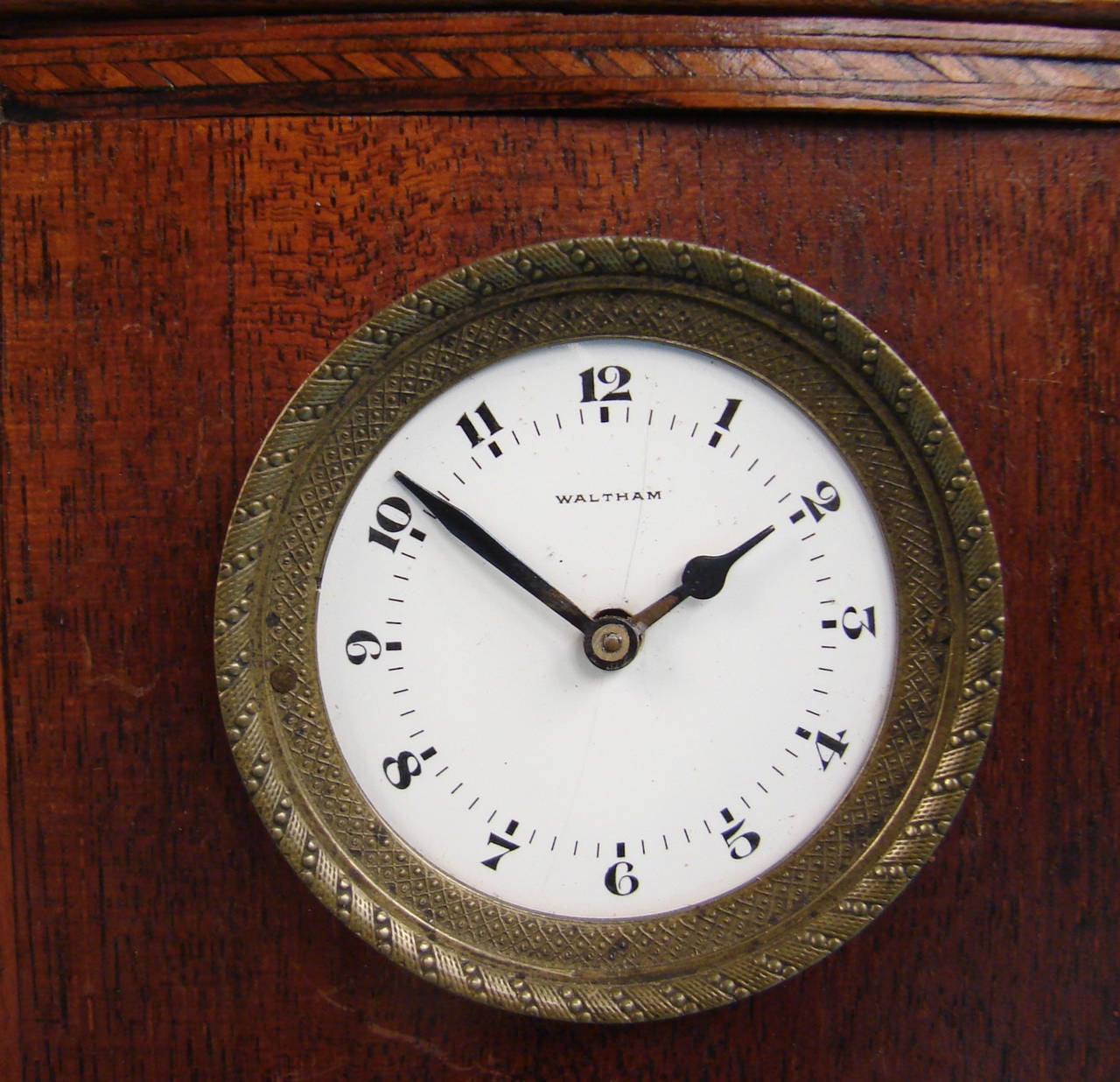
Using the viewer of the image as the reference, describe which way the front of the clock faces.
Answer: facing the viewer
